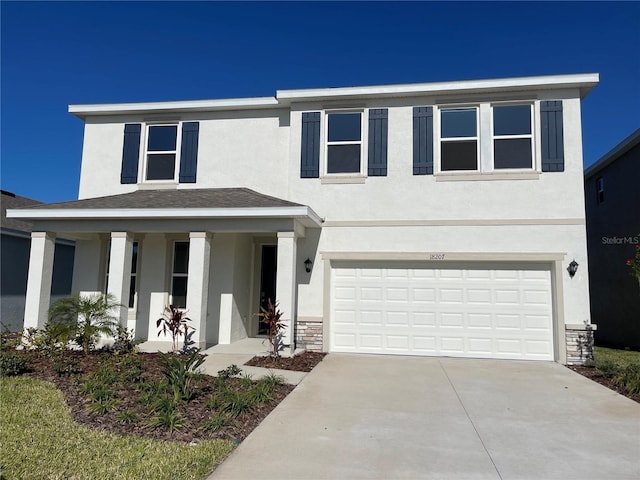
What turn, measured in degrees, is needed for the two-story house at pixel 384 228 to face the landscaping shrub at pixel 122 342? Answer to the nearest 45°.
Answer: approximately 90° to its right

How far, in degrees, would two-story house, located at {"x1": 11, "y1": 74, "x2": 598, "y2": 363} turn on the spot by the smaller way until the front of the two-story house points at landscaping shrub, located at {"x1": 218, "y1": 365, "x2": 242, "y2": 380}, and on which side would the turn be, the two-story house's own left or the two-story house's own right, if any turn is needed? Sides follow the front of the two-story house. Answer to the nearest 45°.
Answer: approximately 45° to the two-story house's own right

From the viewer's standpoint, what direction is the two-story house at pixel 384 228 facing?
toward the camera

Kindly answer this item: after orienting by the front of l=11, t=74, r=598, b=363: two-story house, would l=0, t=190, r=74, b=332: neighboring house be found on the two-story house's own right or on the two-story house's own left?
on the two-story house's own right

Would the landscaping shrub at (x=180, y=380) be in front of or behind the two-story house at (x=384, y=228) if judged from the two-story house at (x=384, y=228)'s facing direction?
in front

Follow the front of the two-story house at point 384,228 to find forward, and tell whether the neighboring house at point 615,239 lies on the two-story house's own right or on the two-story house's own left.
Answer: on the two-story house's own left

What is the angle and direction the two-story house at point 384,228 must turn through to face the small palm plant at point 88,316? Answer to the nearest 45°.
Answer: approximately 90° to its right
